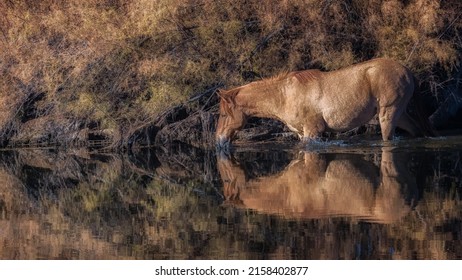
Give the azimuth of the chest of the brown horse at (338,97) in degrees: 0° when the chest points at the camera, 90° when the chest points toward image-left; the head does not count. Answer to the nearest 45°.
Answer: approximately 90°
